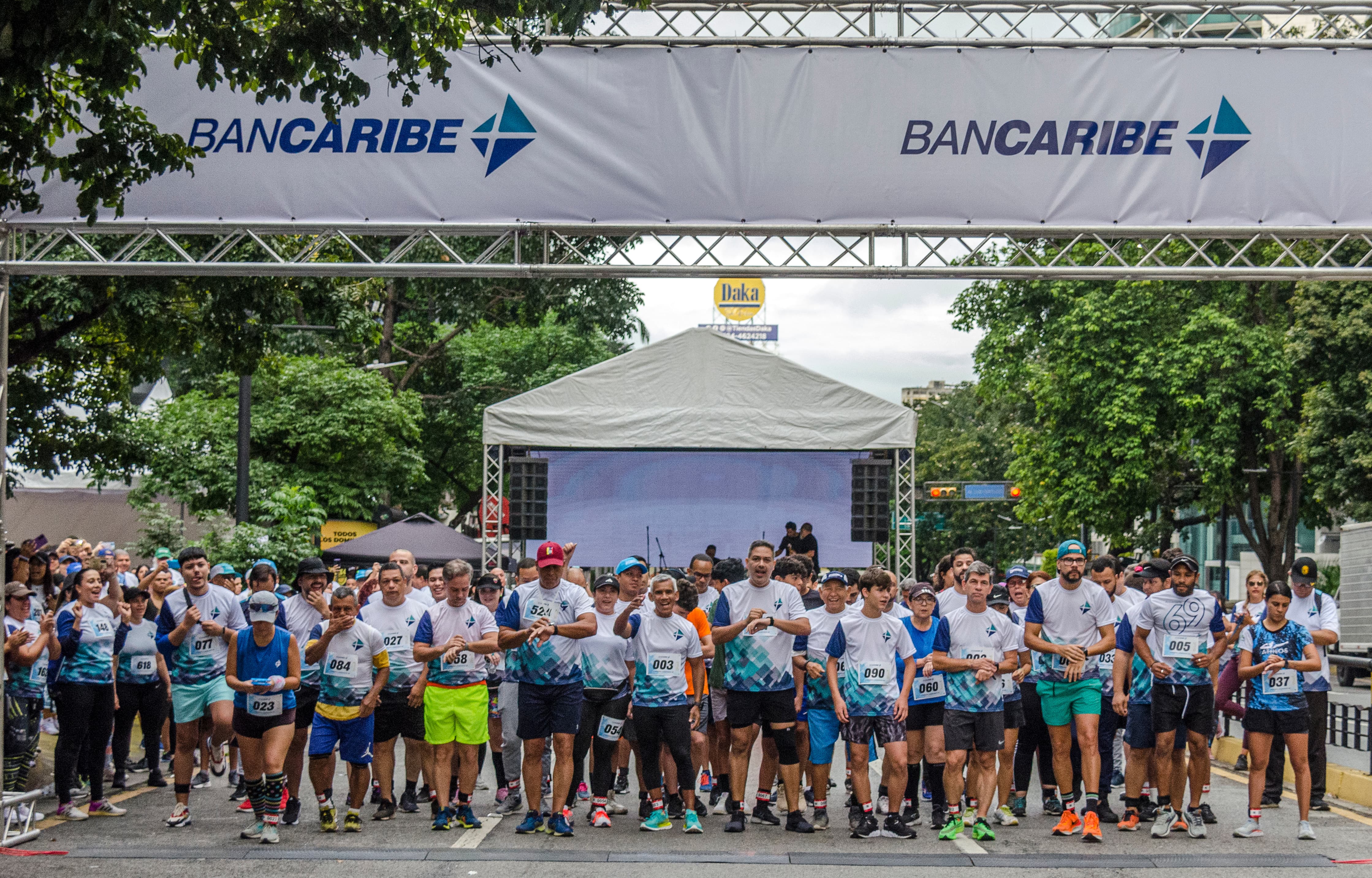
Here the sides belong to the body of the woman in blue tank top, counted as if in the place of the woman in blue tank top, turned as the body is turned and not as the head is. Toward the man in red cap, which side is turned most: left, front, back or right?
left

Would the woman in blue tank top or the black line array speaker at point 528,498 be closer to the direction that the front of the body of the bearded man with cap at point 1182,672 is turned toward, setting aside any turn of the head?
the woman in blue tank top

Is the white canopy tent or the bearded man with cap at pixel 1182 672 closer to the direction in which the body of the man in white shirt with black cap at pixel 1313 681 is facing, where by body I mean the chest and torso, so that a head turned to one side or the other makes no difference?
the bearded man with cap

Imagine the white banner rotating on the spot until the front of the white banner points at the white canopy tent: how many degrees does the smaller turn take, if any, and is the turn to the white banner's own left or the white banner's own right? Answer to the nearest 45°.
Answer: approximately 180°

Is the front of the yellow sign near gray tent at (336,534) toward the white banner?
yes

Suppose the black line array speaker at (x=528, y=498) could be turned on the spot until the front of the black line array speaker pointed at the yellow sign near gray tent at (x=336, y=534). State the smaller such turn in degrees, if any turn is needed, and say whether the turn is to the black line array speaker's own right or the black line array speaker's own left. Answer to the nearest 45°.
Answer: approximately 135° to the black line array speaker's own right
